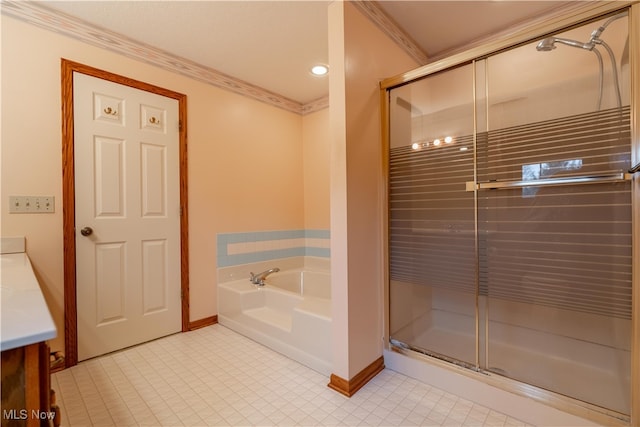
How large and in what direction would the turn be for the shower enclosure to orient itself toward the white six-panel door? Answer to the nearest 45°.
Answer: approximately 45° to its right

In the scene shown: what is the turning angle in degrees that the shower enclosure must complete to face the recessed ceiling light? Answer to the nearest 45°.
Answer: approximately 45° to its right

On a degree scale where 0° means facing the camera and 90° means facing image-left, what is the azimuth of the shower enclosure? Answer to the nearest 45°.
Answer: approximately 45°

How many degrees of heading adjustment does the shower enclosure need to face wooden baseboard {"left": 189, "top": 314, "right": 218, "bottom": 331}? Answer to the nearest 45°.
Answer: approximately 45° to its right

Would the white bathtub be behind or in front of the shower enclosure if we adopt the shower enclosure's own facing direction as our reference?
in front

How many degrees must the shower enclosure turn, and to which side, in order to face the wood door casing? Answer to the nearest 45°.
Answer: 0° — it already faces it
